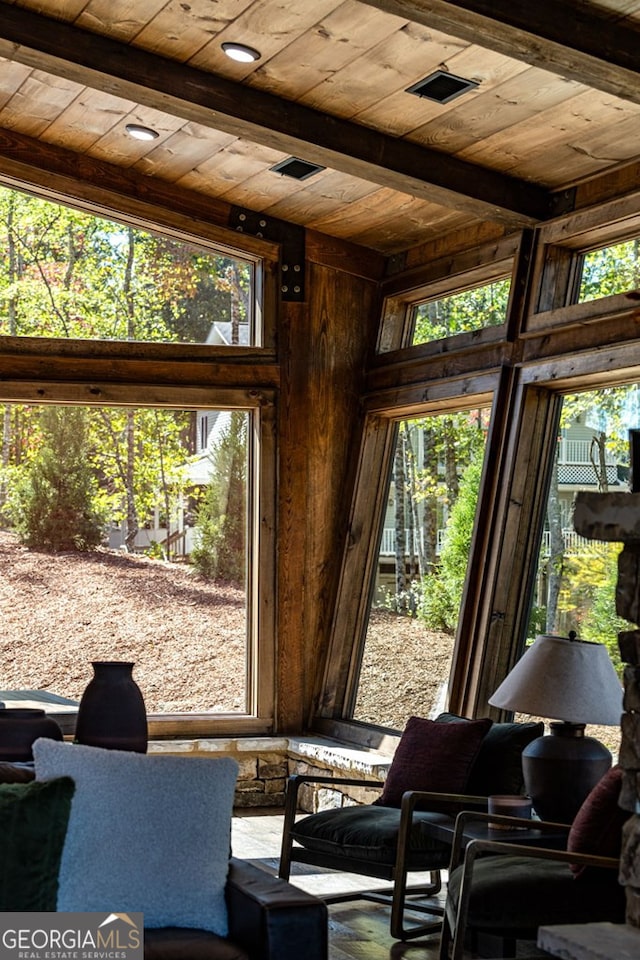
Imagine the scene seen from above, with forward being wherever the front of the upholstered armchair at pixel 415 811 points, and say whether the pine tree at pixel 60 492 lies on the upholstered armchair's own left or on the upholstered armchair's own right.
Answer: on the upholstered armchair's own right

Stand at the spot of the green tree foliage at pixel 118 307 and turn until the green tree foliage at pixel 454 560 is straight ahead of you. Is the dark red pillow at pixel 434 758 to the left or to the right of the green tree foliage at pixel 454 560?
right

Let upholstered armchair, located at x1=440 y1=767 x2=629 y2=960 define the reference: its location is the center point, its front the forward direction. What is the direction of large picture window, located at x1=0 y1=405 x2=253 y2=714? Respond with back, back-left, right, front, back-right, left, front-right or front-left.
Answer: front-right

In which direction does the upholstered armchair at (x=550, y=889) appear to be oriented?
to the viewer's left

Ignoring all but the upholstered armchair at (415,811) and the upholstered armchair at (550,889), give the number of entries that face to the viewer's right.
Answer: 0

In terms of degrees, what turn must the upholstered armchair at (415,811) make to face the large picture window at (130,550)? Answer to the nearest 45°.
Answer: approximately 90° to its right

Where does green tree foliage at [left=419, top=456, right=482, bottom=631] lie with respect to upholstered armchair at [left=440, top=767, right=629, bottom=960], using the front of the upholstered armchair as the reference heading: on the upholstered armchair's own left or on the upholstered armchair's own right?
on the upholstered armchair's own right

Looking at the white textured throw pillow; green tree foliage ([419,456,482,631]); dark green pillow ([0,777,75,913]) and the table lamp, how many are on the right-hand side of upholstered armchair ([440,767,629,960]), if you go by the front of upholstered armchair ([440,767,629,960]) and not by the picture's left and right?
2

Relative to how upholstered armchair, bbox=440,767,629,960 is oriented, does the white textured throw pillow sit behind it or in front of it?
in front

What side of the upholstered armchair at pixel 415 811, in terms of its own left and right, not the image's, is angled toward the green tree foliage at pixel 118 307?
right

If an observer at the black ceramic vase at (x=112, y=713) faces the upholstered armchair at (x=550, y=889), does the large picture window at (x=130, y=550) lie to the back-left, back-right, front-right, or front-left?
back-left

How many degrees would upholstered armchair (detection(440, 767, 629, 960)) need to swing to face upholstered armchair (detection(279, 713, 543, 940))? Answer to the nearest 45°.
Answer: approximately 45° to its right

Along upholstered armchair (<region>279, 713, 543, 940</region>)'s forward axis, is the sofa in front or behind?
in front

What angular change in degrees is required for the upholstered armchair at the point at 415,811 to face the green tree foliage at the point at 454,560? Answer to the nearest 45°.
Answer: approximately 135° to its right
